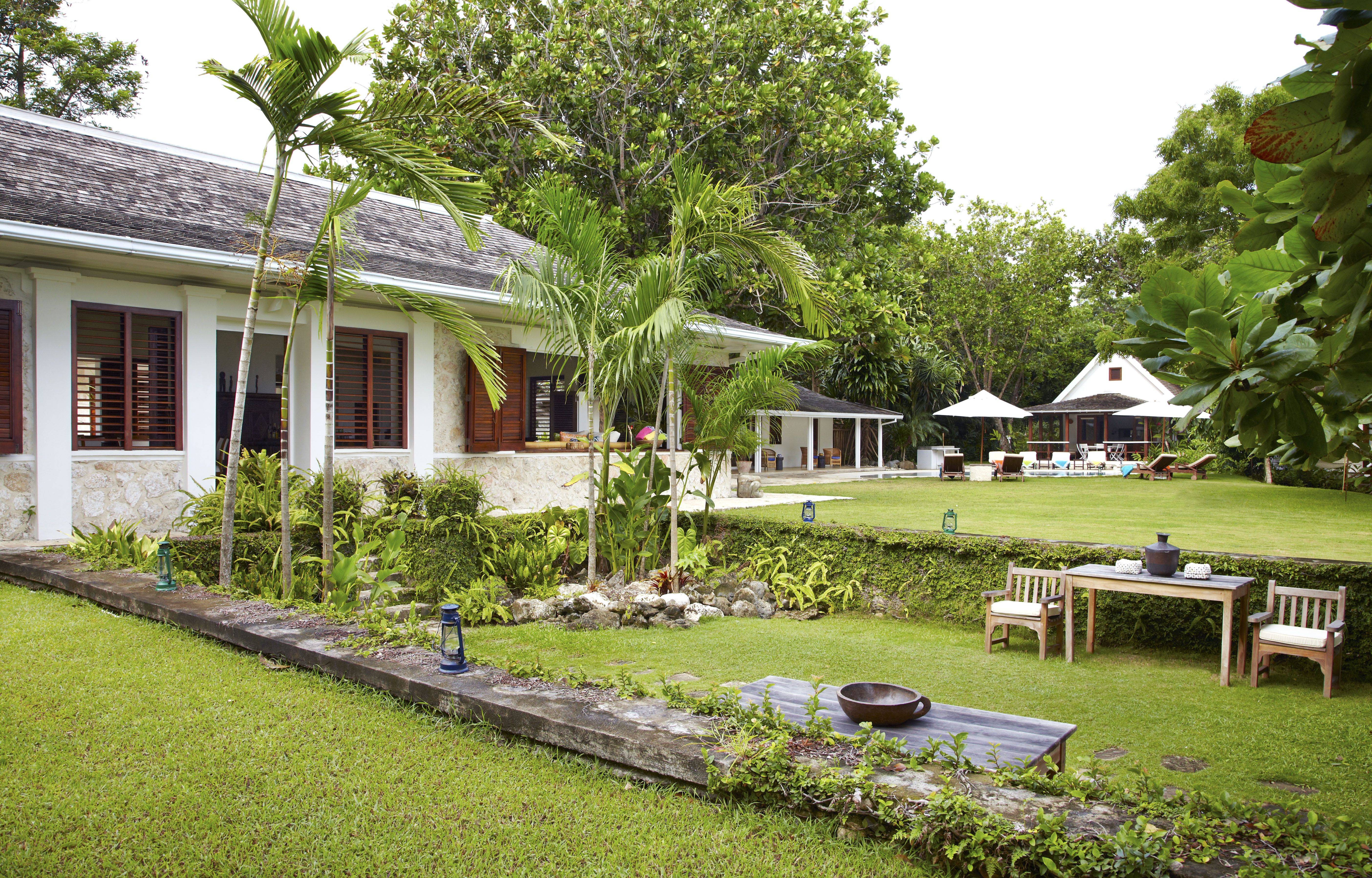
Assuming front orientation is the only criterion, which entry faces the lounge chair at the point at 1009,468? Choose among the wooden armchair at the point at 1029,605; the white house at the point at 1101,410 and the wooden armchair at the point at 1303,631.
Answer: the white house

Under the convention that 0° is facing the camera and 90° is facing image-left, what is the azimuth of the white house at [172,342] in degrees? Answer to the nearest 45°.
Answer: approximately 315°

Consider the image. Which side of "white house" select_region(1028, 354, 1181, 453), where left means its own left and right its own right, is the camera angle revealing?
front

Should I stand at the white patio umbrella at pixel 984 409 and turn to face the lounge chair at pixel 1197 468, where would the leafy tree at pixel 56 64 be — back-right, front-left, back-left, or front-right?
back-right

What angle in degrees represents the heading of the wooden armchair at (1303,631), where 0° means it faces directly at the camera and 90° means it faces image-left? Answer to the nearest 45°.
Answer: approximately 45°

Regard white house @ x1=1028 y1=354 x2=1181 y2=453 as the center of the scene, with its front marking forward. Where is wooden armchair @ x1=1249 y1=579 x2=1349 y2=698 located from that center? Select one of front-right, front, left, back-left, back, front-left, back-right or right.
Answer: front

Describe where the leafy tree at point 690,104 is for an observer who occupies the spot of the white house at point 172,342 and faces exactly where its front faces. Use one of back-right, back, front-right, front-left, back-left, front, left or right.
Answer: left

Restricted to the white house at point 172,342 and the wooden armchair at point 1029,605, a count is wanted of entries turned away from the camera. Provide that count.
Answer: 0

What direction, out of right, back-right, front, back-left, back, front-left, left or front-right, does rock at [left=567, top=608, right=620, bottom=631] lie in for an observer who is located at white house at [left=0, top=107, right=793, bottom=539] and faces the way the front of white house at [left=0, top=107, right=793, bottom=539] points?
front

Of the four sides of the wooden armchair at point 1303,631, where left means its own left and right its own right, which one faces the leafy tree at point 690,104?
right

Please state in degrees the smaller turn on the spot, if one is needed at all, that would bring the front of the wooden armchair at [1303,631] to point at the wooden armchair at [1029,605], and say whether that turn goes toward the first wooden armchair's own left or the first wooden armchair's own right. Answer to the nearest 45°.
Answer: approximately 45° to the first wooden armchair's own right
